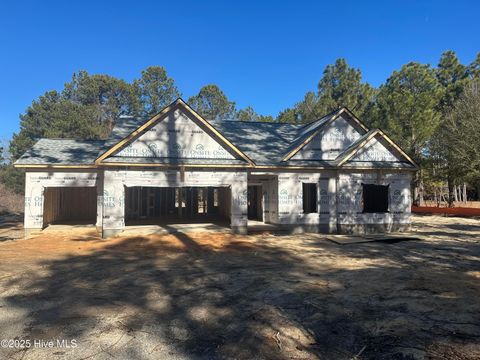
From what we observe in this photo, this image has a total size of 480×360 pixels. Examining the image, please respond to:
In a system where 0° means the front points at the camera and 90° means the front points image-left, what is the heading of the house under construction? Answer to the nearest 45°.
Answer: approximately 0°
